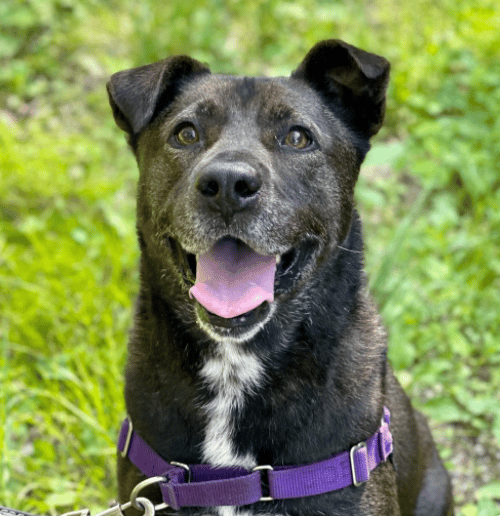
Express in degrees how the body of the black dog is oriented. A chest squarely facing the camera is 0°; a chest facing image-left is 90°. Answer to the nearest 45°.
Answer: approximately 0°
